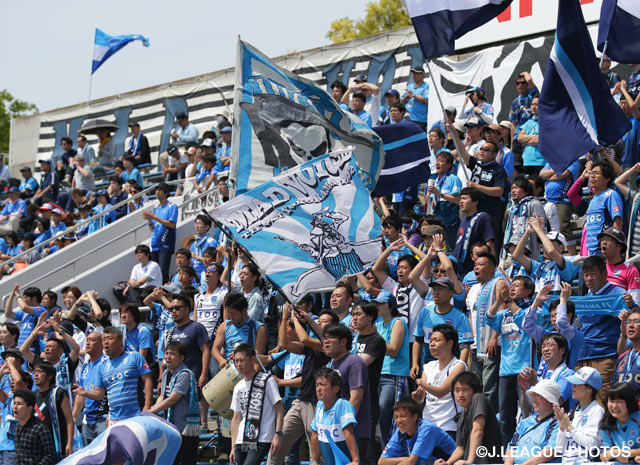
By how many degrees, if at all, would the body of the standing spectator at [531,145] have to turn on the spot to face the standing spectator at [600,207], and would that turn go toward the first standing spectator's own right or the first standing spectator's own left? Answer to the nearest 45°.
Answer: approximately 45° to the first standing spectator's own left

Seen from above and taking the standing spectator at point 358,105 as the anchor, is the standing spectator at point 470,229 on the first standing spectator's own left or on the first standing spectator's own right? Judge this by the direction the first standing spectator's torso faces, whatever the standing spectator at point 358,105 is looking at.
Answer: on the first standing spectator's own left

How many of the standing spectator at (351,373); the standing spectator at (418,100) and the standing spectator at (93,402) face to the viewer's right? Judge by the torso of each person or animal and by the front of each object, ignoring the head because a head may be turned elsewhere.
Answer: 0

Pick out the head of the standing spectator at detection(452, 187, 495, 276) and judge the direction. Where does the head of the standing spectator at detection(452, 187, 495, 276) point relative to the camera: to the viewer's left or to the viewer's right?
to the viewer's left

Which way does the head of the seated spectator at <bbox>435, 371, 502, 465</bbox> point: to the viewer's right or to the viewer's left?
to the viewer's left

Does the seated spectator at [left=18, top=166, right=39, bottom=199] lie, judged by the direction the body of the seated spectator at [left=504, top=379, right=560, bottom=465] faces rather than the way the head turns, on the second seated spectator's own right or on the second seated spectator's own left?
on the second seated spectator's own right

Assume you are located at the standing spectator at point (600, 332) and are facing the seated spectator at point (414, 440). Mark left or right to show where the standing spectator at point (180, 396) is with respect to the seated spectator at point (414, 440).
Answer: right

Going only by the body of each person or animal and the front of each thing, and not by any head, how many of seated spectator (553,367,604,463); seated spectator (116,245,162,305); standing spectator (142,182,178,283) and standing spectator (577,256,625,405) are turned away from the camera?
0

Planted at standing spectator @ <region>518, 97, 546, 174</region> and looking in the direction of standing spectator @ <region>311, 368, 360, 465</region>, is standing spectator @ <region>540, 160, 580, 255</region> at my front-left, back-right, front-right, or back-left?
front-left

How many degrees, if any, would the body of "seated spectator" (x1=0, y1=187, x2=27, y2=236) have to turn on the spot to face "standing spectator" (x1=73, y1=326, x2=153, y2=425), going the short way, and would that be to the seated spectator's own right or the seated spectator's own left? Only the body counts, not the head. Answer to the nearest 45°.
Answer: approximately 45° to the seated spectator's own left

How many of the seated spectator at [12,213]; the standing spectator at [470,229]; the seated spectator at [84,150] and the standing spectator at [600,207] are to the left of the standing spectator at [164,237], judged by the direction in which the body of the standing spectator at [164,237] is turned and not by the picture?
2

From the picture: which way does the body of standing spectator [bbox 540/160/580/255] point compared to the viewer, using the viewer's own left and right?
facing the viewer and to the left of the viewer

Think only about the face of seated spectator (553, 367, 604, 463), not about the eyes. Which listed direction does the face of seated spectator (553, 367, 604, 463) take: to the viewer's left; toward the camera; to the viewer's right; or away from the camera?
to the viewer's left

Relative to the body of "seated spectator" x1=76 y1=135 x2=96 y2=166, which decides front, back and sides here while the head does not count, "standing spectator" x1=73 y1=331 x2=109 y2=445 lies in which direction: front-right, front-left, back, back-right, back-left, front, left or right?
front-left

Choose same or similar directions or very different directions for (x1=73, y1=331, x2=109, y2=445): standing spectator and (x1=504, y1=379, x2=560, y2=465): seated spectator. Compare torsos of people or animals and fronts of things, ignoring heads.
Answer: same or similar directions

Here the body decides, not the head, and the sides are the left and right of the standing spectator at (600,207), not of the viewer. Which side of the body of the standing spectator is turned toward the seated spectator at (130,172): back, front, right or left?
right

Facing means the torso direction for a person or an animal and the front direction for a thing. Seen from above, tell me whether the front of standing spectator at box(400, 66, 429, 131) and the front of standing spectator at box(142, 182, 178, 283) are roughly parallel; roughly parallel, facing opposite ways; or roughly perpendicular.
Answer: roughly parallel

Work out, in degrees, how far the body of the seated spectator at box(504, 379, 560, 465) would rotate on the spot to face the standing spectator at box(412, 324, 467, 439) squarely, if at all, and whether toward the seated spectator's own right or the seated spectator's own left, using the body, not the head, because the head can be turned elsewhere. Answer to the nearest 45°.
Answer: approximately 90° to the seated spectator's own right

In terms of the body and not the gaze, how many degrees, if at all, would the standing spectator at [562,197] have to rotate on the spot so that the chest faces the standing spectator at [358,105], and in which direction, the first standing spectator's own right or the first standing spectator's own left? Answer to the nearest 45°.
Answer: approximately 90° to the first standing spectator's own right

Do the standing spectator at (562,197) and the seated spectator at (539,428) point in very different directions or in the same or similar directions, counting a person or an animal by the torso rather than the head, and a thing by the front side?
same or similar directions
